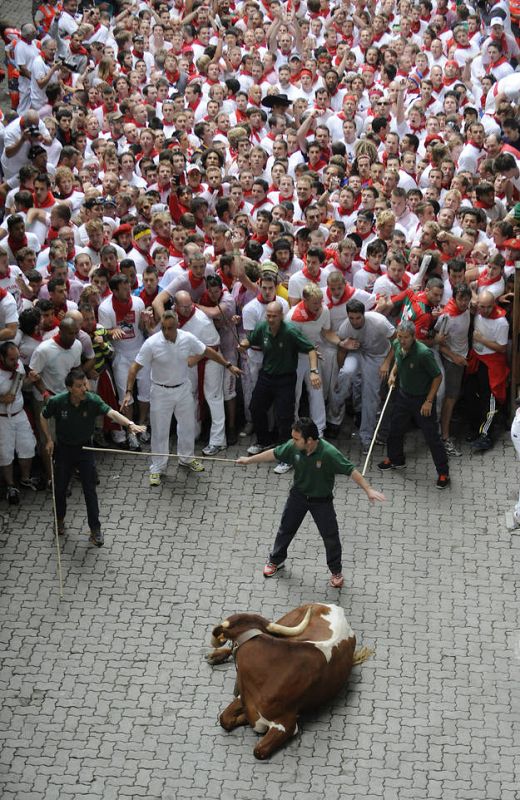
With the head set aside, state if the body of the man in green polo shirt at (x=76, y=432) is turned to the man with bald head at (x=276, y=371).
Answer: no

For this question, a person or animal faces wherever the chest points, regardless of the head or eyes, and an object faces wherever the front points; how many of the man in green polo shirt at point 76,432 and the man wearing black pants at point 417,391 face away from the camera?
0

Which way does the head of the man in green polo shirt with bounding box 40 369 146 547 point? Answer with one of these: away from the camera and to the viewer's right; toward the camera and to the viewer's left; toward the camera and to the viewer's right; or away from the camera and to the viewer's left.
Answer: toward the camera and to the viewer's right

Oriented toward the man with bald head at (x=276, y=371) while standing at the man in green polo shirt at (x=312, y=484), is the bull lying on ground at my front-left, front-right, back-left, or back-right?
back-left

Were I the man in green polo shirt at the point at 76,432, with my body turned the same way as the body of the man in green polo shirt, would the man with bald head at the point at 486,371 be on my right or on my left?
on my left

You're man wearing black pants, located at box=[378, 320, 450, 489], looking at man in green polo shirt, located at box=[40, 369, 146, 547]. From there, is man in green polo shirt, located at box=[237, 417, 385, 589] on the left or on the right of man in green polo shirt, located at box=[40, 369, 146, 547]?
left

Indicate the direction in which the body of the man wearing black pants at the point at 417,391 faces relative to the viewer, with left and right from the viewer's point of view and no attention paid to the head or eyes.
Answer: facing the viewer and to the left of the viewer

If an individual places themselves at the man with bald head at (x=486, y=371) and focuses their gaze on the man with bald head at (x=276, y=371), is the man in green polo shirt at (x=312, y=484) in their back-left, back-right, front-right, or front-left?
front-left

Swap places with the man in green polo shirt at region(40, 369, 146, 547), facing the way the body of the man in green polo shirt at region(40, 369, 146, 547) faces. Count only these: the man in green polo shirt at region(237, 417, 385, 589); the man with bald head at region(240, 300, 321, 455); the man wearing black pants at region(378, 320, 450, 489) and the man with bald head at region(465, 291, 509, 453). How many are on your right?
0

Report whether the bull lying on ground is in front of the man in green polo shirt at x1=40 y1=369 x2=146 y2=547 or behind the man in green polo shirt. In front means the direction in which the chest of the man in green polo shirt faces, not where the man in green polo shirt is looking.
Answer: in front

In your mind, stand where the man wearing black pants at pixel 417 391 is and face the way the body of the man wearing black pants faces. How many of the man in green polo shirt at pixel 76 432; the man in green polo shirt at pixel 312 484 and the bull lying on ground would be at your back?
0

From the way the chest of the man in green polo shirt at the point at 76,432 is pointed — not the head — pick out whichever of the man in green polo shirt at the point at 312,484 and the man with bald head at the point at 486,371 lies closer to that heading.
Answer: the man in green polo shirt

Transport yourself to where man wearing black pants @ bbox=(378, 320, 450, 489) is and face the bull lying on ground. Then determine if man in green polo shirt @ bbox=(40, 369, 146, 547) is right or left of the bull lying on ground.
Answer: right

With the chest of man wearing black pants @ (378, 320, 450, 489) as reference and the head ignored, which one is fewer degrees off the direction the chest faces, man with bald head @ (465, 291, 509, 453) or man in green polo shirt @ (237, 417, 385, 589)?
the man in green polo shirt
